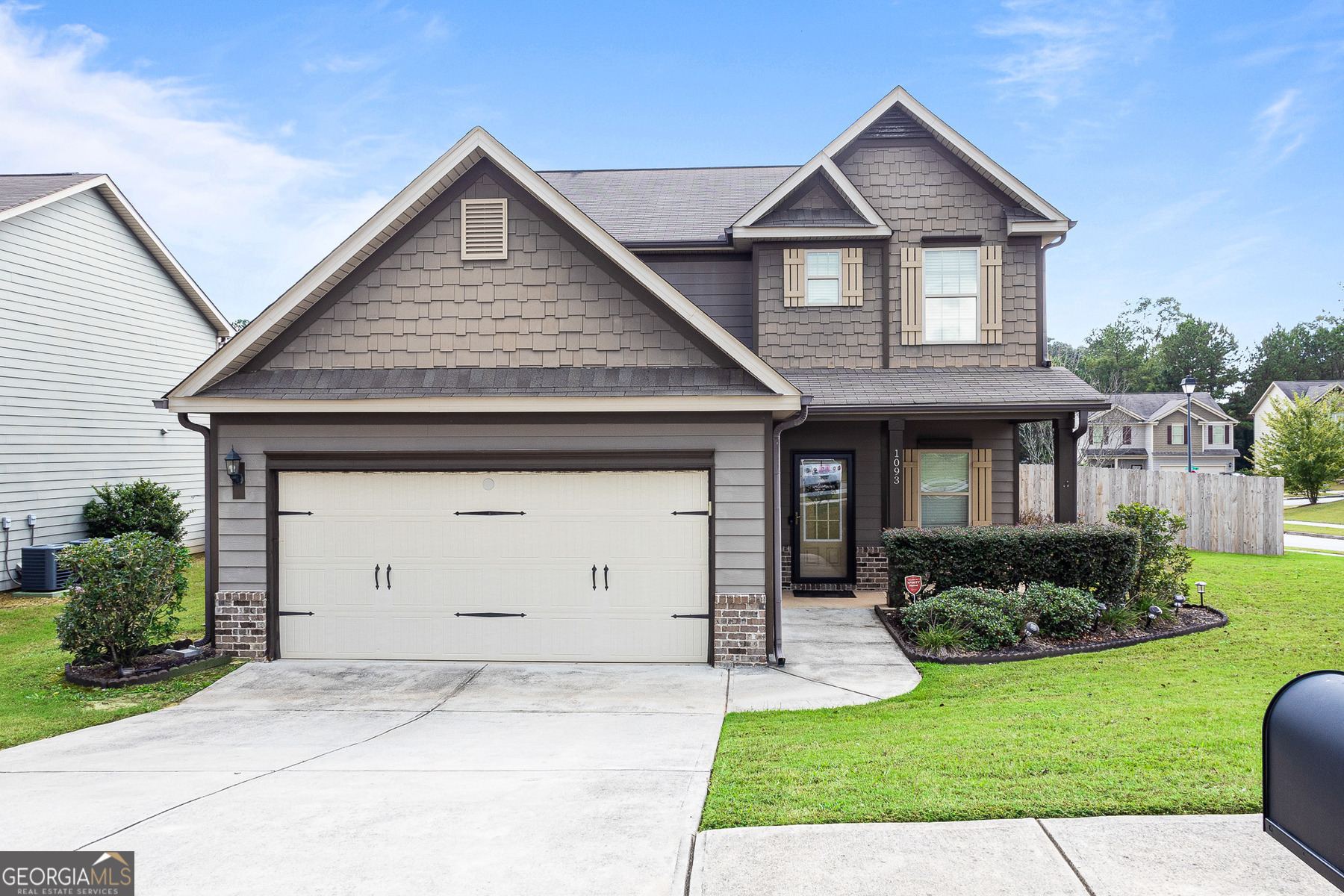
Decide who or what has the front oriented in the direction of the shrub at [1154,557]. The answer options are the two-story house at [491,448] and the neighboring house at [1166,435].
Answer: the neighboring house

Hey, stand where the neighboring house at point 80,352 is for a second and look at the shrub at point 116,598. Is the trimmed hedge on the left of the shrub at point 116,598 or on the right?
left

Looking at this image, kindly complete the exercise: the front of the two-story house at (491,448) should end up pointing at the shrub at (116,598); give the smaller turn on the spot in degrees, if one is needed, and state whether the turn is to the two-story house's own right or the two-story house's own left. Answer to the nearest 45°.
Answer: approximately 90° to the two-story house's own right

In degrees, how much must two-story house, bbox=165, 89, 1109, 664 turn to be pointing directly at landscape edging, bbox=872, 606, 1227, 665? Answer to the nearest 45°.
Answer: approximately 90° to its left

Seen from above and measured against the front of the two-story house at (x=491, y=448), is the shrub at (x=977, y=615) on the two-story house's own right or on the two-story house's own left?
on the two-story house's own left

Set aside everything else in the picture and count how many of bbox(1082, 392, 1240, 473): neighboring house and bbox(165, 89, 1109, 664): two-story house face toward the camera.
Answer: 2

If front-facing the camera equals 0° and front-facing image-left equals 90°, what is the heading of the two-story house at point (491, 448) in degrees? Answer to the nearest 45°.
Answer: approximately 0°

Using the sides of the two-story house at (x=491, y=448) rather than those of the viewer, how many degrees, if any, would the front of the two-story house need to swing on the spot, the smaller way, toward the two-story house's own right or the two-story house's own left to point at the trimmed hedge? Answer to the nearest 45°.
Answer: approximately 90° to the two-story house's own left

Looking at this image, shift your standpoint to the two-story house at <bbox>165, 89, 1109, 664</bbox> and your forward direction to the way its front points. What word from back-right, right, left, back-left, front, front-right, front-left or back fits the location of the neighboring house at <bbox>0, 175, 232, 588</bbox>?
back-right

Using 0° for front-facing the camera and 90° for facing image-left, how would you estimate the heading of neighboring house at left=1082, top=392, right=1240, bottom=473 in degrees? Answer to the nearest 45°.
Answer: approximately 0°

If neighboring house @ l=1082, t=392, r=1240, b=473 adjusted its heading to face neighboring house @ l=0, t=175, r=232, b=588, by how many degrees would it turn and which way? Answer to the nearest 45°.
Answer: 0° — it already faces it
